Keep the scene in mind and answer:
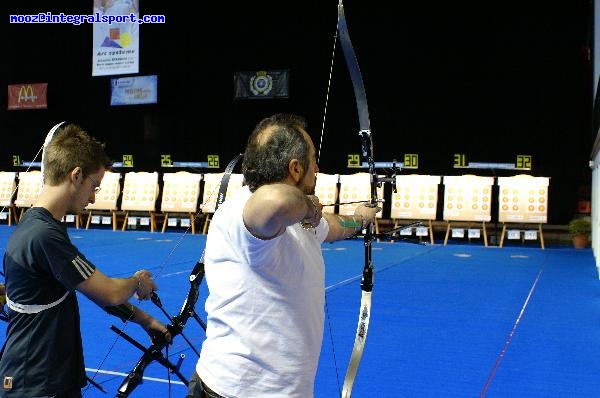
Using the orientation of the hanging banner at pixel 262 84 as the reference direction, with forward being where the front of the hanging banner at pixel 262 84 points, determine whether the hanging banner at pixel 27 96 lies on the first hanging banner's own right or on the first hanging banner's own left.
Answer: on the first hanging banner's own right

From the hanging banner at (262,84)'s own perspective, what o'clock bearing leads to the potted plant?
The potted plant is roughly at 10 o'clock from the hanging banner.

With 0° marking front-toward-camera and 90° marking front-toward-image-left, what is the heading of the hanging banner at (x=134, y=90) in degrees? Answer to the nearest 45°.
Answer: approximately 0°

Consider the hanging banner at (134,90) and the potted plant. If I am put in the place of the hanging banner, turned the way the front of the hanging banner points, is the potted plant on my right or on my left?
on my left

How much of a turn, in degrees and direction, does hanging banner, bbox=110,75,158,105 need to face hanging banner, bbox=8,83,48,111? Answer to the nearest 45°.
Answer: approximately 135° to its right

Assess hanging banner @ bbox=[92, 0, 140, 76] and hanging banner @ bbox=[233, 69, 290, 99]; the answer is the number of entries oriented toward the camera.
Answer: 2

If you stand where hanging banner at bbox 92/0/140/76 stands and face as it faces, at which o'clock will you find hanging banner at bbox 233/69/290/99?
hanging banner at bbox 233/69/290/99 is roughly at 10 o'clock from hanging banner at bbox 92/0/140/76.

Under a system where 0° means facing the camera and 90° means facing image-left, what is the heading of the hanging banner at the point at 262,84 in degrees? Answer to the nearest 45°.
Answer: approximately 0°

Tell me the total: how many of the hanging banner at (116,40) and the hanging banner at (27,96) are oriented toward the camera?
2

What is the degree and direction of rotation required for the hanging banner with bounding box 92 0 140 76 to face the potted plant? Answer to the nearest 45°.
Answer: approximately 45° to its left

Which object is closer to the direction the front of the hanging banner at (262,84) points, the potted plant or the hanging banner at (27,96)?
the potted plant
